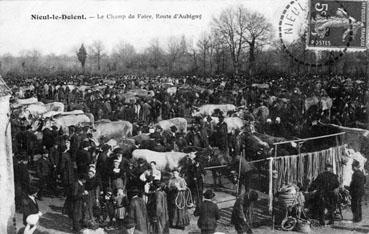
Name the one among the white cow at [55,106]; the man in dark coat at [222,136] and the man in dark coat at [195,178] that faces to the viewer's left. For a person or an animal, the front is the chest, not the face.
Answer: the white cow

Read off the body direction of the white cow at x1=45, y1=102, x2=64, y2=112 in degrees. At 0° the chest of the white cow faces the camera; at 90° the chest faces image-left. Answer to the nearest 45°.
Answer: approximately 90°

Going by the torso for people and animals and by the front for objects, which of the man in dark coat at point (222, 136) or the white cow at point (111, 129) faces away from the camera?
the man in dark coat

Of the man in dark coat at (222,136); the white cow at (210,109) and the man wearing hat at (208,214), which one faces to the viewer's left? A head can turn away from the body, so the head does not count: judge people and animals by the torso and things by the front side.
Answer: the white cow

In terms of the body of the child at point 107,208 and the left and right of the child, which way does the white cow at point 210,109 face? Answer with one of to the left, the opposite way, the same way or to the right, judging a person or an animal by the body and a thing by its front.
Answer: to the right

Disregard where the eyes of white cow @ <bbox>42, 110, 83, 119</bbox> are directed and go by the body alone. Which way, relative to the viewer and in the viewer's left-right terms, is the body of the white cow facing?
facing to the left of the viewer

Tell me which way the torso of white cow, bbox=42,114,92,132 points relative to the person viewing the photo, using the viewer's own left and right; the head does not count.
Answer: facing to the left of the viewer
